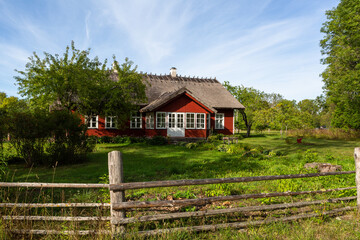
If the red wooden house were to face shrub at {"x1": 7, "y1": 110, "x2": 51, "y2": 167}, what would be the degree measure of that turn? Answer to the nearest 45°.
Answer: approximately 45° to its right

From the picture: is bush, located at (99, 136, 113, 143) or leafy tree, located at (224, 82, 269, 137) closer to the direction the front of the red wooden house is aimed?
the bush

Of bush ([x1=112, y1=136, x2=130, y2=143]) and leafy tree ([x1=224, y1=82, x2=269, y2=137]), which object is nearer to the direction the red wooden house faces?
the bush

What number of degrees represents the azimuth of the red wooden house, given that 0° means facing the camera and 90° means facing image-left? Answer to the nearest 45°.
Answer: approximately 0°

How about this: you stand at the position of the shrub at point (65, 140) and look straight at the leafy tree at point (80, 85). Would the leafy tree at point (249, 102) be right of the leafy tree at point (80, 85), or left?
right

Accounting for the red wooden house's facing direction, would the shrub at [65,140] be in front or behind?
in front

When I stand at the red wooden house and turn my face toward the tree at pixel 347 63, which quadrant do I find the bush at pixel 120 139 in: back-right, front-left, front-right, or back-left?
back-right

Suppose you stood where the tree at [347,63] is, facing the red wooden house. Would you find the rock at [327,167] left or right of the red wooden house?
left

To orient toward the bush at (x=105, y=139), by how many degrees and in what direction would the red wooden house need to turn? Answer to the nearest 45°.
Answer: approximately 90° to its right

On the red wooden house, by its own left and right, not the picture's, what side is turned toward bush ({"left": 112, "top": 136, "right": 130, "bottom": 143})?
right

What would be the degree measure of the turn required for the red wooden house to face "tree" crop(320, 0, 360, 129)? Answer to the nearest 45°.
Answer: approximately 90° to its left

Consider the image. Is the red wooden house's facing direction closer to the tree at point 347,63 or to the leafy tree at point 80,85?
the leafy tree

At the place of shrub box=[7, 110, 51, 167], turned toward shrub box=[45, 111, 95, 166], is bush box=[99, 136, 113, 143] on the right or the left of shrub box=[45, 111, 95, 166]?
left

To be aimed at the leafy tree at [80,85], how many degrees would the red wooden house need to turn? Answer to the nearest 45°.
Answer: approximately 45° to its right

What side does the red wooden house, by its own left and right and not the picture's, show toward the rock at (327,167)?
front

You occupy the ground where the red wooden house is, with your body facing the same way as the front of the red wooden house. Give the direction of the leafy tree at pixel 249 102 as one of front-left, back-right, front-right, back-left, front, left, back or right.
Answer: back-left
